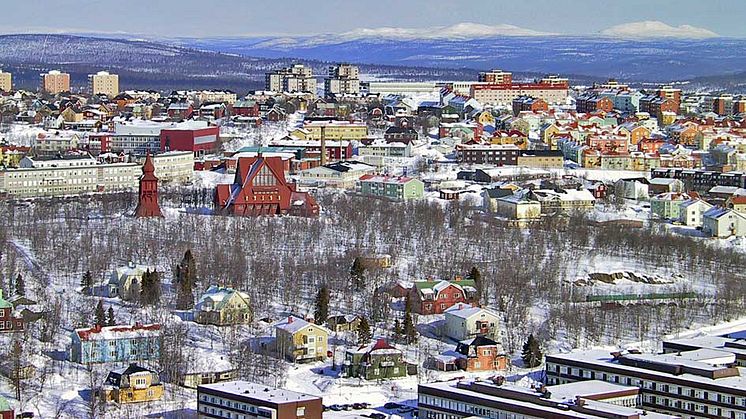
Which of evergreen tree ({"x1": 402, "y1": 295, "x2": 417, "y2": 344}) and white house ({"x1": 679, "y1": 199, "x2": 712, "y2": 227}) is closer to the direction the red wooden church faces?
the evergreen tree

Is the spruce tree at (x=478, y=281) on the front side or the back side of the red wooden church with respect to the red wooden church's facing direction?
on the front side

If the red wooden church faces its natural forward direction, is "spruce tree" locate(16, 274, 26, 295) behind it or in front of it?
in front

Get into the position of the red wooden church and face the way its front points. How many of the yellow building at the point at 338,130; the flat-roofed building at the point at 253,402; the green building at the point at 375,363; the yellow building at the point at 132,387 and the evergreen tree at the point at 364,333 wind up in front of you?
4

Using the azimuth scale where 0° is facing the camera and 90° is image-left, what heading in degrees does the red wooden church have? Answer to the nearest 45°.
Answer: approximately 0°

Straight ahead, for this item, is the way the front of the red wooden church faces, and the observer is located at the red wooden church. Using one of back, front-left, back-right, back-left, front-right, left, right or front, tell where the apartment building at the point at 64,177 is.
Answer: back-right

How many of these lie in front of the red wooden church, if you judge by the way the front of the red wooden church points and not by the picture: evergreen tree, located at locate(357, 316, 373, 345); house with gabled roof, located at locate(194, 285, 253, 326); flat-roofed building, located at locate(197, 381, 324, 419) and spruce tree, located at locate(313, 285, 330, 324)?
4

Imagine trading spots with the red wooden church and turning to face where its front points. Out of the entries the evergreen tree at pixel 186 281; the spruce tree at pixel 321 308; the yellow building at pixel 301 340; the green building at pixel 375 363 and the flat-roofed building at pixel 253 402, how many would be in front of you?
5

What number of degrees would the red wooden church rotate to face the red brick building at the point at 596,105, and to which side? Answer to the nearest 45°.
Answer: approximately 135° to its left

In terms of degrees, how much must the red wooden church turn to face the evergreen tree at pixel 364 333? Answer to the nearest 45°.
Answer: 0° — it already faces it

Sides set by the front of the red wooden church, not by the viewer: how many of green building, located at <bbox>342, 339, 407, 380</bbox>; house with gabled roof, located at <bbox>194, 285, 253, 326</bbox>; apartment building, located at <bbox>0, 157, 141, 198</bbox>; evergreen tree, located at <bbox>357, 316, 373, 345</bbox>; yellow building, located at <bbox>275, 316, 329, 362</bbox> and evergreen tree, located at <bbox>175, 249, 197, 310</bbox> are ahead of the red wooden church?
5

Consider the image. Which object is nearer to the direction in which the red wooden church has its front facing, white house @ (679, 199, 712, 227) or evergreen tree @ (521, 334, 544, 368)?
the evergreen tree

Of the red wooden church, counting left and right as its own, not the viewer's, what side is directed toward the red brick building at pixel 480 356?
front

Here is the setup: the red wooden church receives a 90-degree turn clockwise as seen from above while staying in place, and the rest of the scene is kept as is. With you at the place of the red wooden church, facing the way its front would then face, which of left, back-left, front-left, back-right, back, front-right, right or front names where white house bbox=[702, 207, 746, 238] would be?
back

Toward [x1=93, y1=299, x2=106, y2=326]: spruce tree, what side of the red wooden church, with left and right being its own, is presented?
front

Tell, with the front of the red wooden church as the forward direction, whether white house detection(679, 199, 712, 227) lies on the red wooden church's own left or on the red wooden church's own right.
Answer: on the red wooden church's own left

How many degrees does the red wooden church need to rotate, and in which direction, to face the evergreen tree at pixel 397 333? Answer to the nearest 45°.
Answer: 0° — it already faces it
